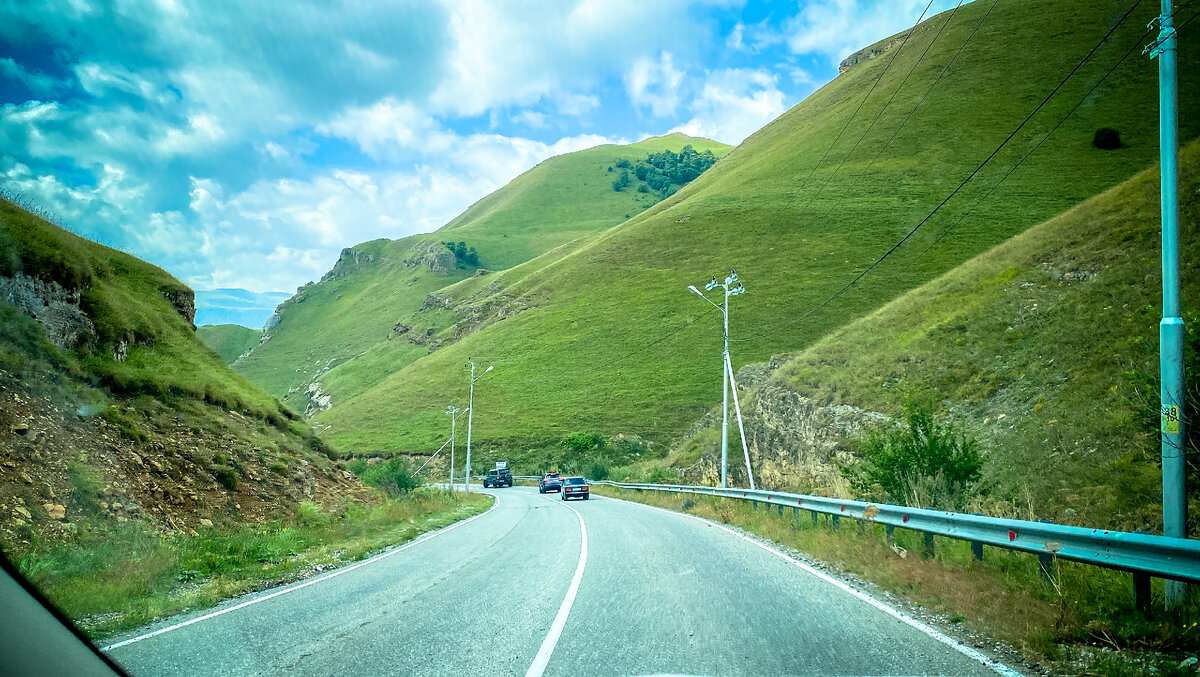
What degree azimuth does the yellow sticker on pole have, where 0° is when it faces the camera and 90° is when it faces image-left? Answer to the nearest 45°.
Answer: approximately 0°

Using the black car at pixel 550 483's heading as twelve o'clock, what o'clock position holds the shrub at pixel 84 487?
The shrub is roughly at 6 o'clock from the black car.

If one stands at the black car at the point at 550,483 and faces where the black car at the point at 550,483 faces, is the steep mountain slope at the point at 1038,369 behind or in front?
behind

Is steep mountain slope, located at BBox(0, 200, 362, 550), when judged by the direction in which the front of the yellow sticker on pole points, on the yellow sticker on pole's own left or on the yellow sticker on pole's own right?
on the yellow sticker on pole's own right

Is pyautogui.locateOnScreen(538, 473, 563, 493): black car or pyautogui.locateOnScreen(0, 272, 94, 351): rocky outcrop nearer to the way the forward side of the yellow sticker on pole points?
the rocky outcrop

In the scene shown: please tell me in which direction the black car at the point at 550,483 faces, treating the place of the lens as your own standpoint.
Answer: facing away from the viewer and to the left of the viewer

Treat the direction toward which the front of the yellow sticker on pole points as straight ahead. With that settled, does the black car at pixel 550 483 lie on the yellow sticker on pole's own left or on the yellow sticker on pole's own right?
on the yellow sticker on pole's own right
